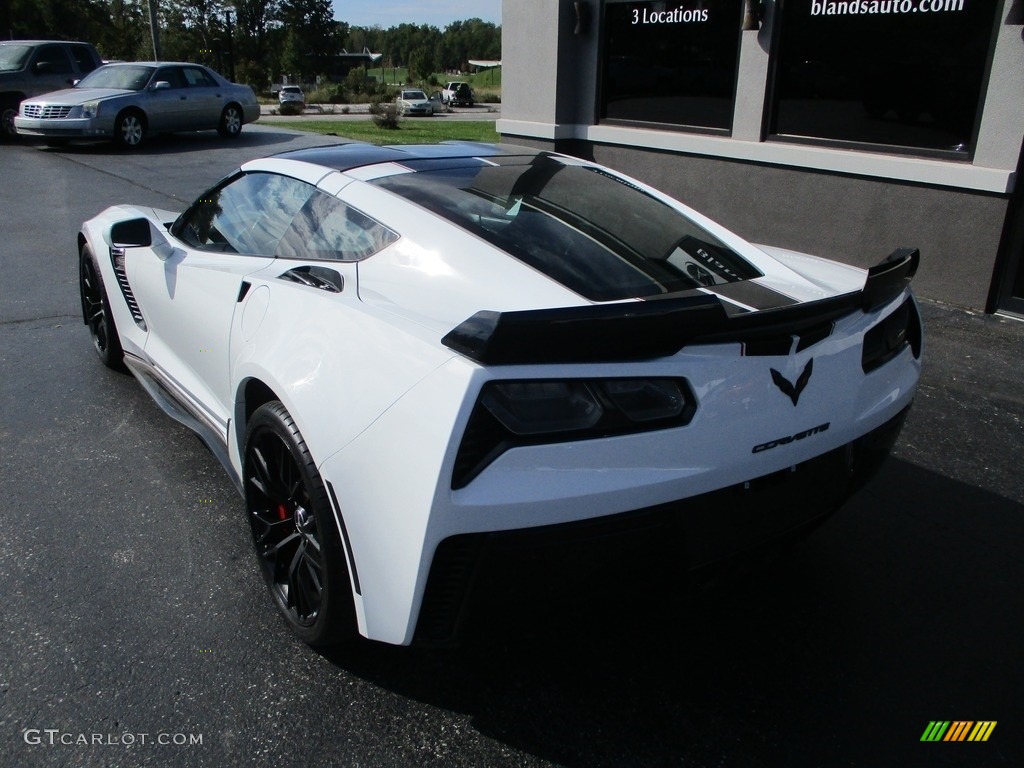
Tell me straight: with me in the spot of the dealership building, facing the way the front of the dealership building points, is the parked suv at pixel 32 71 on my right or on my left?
on my right

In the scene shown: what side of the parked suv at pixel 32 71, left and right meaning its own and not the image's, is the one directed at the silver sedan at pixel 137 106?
left

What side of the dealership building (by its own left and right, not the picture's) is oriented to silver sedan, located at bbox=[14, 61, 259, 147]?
right

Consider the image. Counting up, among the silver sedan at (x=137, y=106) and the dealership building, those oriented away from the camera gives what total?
0

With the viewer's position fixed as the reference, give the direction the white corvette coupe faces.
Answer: facing away from the viewer and to the left of the viewer

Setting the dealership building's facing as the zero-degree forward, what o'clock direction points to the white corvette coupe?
The white corvette coupe is roughly at 11 o'clock from the dealership building.

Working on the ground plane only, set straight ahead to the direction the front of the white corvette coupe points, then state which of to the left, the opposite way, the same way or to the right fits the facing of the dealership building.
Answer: to the left

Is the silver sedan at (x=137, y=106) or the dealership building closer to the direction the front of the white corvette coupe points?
the silver sedan

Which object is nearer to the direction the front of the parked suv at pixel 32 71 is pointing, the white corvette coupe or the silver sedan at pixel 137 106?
the white corvette coupe

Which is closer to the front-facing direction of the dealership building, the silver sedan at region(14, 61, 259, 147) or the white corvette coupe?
the white corvette coupe

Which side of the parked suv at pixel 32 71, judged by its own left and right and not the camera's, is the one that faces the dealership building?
left

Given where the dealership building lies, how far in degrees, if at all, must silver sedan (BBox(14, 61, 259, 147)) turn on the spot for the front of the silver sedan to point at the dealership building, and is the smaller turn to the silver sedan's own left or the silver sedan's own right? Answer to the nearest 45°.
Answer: approximately 90° to the silver sedan's own left

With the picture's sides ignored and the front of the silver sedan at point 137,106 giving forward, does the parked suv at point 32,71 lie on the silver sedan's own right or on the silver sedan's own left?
on the silver sedan's own right
